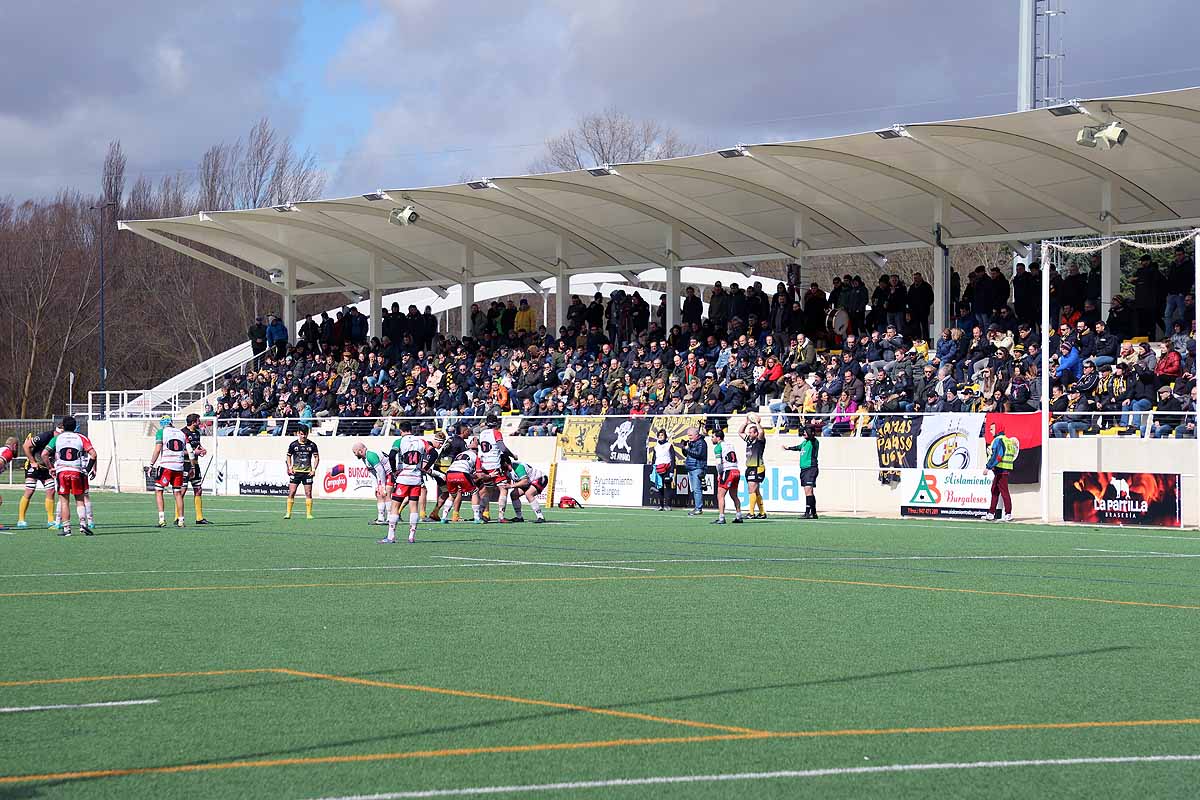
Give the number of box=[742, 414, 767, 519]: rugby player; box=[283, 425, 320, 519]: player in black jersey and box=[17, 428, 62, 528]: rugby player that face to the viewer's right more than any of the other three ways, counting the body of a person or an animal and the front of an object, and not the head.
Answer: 1

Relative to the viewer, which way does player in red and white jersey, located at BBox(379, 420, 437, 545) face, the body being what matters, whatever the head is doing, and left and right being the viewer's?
facing away from the viewer

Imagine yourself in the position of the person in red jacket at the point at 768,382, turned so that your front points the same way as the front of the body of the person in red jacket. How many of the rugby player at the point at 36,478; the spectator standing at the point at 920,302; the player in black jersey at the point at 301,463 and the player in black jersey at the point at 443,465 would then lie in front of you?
3

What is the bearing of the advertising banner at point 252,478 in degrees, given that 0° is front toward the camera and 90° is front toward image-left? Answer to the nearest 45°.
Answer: approximately 0°

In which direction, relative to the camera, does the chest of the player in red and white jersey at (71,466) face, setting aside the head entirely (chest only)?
away from the camera

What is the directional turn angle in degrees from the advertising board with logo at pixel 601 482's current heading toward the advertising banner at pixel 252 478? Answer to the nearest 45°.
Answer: approximately 135° to its right

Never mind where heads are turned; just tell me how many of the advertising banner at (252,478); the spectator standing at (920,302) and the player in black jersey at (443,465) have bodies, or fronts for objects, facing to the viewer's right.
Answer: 1

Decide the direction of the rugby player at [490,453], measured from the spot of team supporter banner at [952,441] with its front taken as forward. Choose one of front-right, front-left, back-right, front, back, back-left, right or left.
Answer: front-right

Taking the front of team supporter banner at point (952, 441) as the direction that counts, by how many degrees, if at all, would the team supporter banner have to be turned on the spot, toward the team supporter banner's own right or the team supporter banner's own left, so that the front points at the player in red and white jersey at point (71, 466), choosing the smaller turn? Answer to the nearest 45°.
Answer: approximately 45° to the team supporter banner's own right

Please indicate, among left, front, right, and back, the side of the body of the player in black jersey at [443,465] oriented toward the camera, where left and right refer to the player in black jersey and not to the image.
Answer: right
